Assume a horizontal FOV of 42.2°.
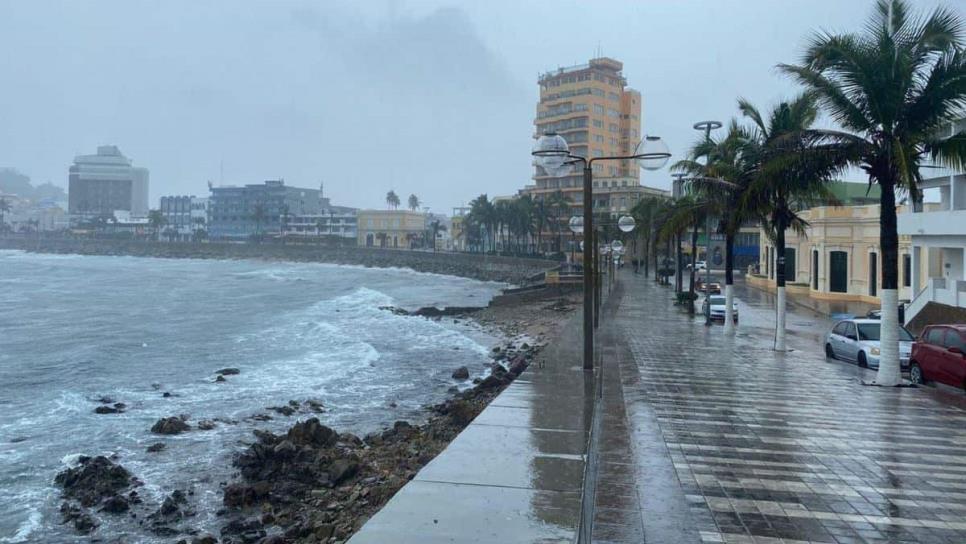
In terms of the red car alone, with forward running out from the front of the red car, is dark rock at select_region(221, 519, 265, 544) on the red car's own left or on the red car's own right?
on the red car's own right

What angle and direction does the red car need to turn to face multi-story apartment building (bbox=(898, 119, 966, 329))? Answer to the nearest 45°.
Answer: approximately 135° to its left

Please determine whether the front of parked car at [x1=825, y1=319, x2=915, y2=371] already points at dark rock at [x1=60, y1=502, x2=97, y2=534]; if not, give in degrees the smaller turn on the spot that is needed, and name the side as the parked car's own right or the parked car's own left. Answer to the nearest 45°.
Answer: approximately 90° to the parked car's own right

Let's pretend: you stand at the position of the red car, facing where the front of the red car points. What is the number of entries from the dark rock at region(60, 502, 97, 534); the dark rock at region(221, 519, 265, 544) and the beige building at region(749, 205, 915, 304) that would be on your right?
2
